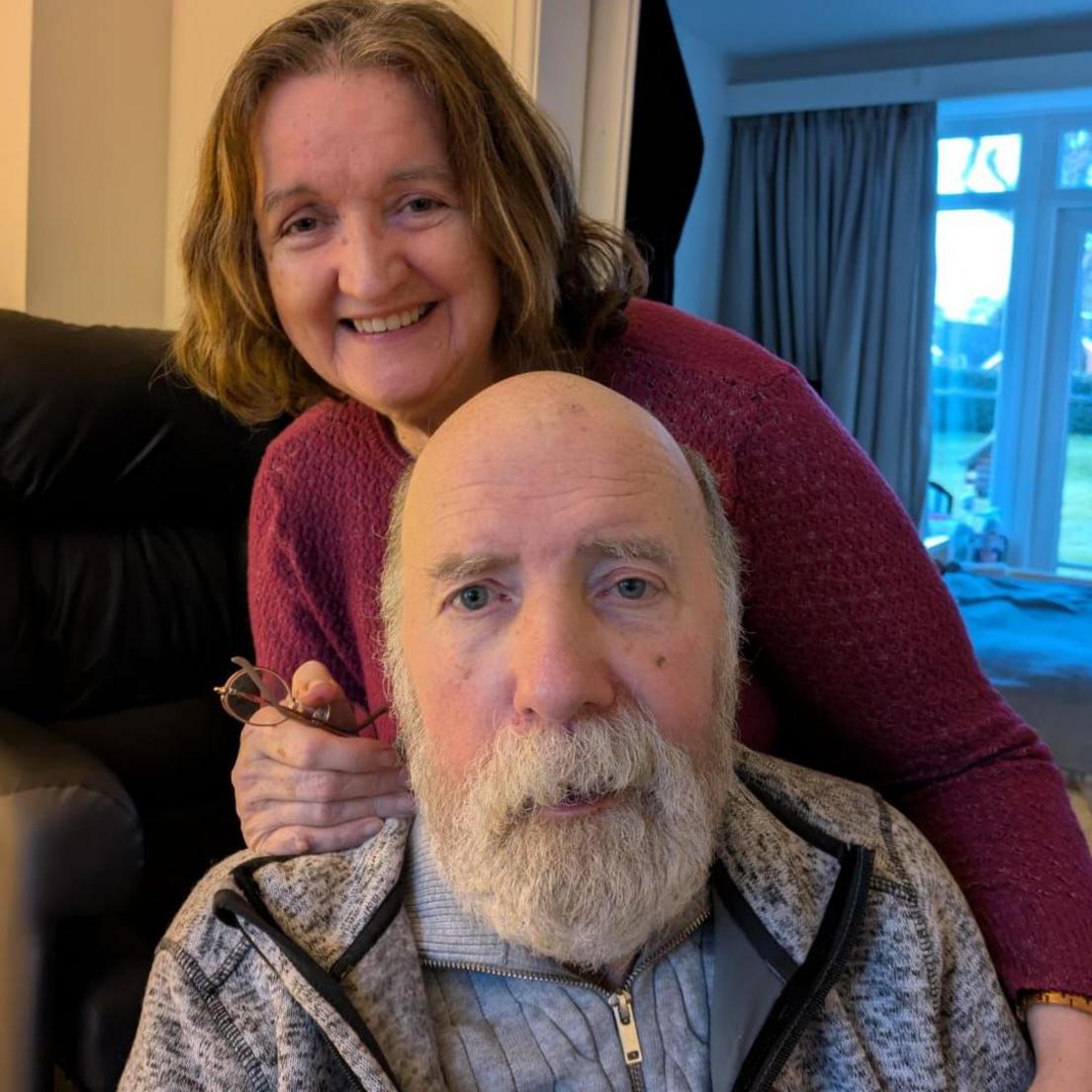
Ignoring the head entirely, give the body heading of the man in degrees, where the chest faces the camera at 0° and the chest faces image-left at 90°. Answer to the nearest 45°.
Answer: approximately 0°

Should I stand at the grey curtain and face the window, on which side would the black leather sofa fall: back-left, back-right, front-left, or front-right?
back-right

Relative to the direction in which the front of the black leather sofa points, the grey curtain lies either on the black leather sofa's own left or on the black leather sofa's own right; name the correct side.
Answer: on the black leather sofa's own left

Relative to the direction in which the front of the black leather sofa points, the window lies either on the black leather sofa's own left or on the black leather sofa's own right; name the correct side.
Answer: on the black leather sofa's own left

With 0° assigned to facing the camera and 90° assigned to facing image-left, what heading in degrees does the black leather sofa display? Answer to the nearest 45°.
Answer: approximately 315°
